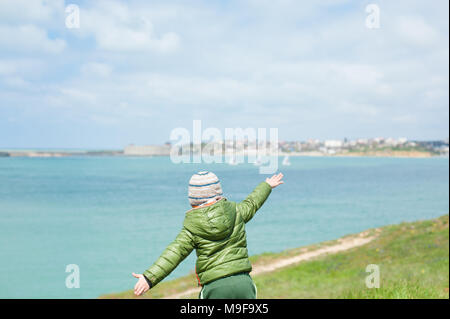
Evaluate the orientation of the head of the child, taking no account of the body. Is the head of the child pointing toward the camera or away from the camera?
away from the camera

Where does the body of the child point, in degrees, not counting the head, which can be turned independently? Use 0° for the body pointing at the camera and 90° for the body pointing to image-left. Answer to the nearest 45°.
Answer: approximately 180°
